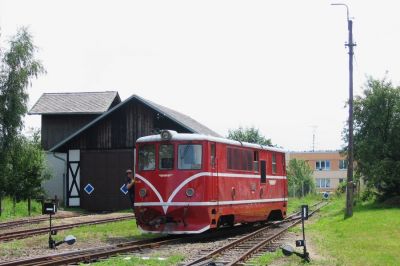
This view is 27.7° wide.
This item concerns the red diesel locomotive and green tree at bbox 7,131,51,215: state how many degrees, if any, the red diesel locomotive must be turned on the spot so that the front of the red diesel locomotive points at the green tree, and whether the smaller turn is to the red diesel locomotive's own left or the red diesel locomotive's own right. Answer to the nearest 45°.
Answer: approximately 90° to the red diesel locomotive's own right

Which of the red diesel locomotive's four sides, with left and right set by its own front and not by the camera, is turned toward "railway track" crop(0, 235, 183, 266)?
front

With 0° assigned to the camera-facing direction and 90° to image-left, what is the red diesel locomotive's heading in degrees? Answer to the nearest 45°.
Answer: approximately 45°

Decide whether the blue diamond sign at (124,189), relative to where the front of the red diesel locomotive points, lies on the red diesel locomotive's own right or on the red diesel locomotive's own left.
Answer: on the red diesel locomotive's own right

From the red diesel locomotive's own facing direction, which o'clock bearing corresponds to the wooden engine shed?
The wooden engine shed is roughly at 4 o'clock from the red diesel locomotive.

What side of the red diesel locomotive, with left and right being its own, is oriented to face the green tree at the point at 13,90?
right
